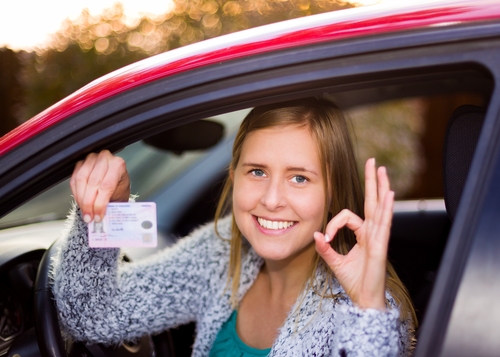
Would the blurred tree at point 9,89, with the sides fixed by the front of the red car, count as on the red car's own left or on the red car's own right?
on the red car's own right

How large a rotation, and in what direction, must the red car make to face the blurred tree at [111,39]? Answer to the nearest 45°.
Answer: approximately 90° to its right

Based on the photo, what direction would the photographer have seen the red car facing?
facing to the left of the viewer
